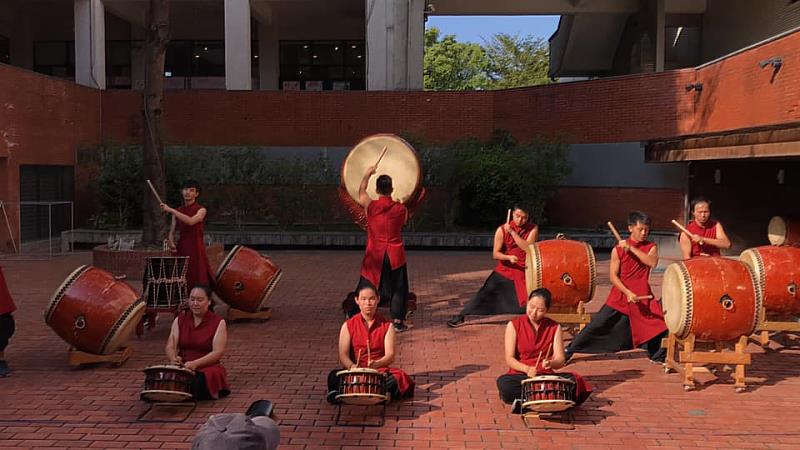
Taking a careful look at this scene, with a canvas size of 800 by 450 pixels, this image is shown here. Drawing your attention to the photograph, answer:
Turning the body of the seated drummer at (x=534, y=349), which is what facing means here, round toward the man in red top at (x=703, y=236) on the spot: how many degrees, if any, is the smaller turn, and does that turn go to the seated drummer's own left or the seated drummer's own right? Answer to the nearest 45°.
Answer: approximately 135° to the seated drummer's own left

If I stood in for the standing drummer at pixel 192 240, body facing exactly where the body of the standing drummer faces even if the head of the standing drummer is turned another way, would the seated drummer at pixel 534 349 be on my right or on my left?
on my left

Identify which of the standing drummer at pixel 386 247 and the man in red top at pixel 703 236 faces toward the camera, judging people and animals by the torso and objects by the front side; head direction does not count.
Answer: the man in red top

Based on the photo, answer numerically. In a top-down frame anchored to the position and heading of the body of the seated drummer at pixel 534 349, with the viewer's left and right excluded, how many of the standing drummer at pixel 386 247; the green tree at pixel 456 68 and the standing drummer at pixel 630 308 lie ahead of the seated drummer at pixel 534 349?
0

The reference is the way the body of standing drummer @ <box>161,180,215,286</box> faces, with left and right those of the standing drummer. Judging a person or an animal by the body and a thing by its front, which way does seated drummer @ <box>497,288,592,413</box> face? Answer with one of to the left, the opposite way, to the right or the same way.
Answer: the same way

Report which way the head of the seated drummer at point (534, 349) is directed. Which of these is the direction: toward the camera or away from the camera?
toward the camera

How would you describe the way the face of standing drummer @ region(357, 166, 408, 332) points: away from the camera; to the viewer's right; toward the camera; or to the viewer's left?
away from the camera

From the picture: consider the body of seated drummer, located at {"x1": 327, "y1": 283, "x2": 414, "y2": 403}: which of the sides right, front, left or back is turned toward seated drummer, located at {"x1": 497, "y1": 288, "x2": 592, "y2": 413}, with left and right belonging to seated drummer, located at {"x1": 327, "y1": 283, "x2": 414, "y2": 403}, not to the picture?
left

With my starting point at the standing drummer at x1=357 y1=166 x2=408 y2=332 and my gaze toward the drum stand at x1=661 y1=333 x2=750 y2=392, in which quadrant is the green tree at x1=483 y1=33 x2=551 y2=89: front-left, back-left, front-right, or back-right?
back-left

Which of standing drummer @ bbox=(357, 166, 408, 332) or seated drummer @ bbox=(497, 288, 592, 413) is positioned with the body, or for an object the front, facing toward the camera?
the seated drummer

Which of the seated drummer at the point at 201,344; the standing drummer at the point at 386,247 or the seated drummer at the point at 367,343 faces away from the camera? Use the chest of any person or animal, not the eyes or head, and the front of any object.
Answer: the standing drummer

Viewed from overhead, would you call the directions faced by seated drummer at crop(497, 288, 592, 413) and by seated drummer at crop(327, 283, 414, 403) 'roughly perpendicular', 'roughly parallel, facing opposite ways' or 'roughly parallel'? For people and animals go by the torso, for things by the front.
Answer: roughly parallel

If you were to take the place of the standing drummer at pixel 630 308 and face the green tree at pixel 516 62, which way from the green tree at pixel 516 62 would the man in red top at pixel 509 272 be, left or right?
left

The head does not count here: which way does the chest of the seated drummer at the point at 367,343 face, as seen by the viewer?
toward the camera

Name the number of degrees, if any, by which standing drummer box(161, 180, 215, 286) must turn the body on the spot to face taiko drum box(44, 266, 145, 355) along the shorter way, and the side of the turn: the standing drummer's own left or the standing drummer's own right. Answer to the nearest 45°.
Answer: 0° — they already face it

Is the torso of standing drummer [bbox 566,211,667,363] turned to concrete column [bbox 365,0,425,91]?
no

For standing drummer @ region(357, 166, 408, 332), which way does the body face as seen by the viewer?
away from the camera

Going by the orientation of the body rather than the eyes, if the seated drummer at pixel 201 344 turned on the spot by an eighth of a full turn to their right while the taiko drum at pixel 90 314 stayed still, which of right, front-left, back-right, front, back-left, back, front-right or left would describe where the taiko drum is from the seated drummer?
front-right
